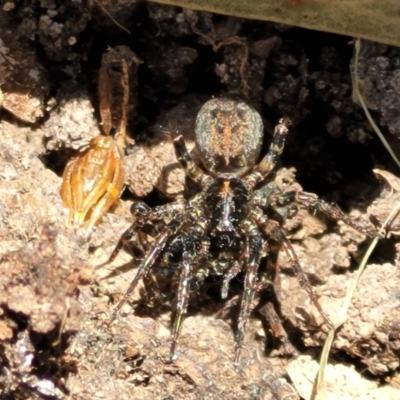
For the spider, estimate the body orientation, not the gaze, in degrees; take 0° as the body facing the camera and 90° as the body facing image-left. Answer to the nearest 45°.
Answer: approximately 0°
